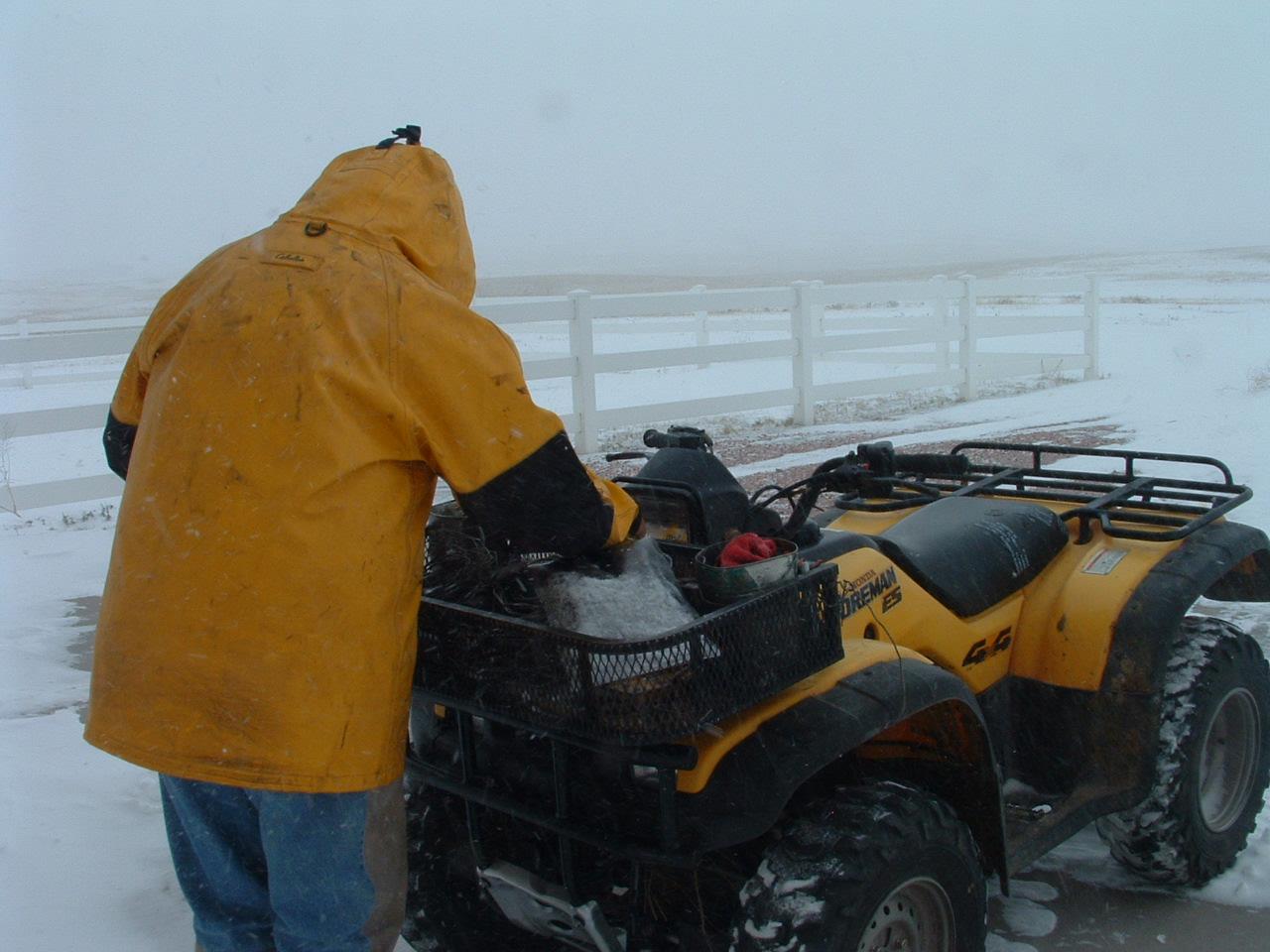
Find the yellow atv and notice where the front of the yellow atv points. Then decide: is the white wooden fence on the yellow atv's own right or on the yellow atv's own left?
on the yellow atv's own right

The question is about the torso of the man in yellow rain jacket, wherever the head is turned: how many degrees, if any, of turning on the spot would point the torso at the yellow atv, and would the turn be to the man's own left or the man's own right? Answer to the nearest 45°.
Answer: approximately 45° to the man's own right

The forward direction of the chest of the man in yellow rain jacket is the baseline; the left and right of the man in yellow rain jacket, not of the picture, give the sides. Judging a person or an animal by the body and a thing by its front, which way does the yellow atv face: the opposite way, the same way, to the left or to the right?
the opposite way

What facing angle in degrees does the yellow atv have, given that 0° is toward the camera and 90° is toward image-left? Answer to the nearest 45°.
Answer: approximately 45°

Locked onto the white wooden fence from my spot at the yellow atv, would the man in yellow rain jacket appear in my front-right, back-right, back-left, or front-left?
back-left

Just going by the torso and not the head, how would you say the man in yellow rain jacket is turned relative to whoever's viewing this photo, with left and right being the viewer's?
facing away from the viewer and to the right of the viewer

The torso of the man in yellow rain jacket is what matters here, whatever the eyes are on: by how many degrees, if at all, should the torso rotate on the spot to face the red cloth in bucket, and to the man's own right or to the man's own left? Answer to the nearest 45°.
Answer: approximately 45° to the man's own right

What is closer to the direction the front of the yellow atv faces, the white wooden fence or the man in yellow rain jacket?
the man in yellow rain jacket
